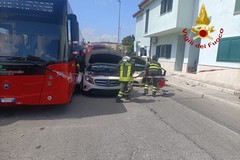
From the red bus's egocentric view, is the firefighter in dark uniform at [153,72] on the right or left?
on its left

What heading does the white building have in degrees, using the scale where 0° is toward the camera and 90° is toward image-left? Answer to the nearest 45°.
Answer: approximately 45°

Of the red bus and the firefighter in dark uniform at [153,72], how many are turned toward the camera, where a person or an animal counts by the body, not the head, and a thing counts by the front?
1
